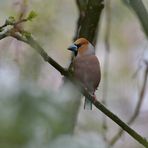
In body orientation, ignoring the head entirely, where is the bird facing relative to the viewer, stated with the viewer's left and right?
facing the viewer and to the left of the viewer
